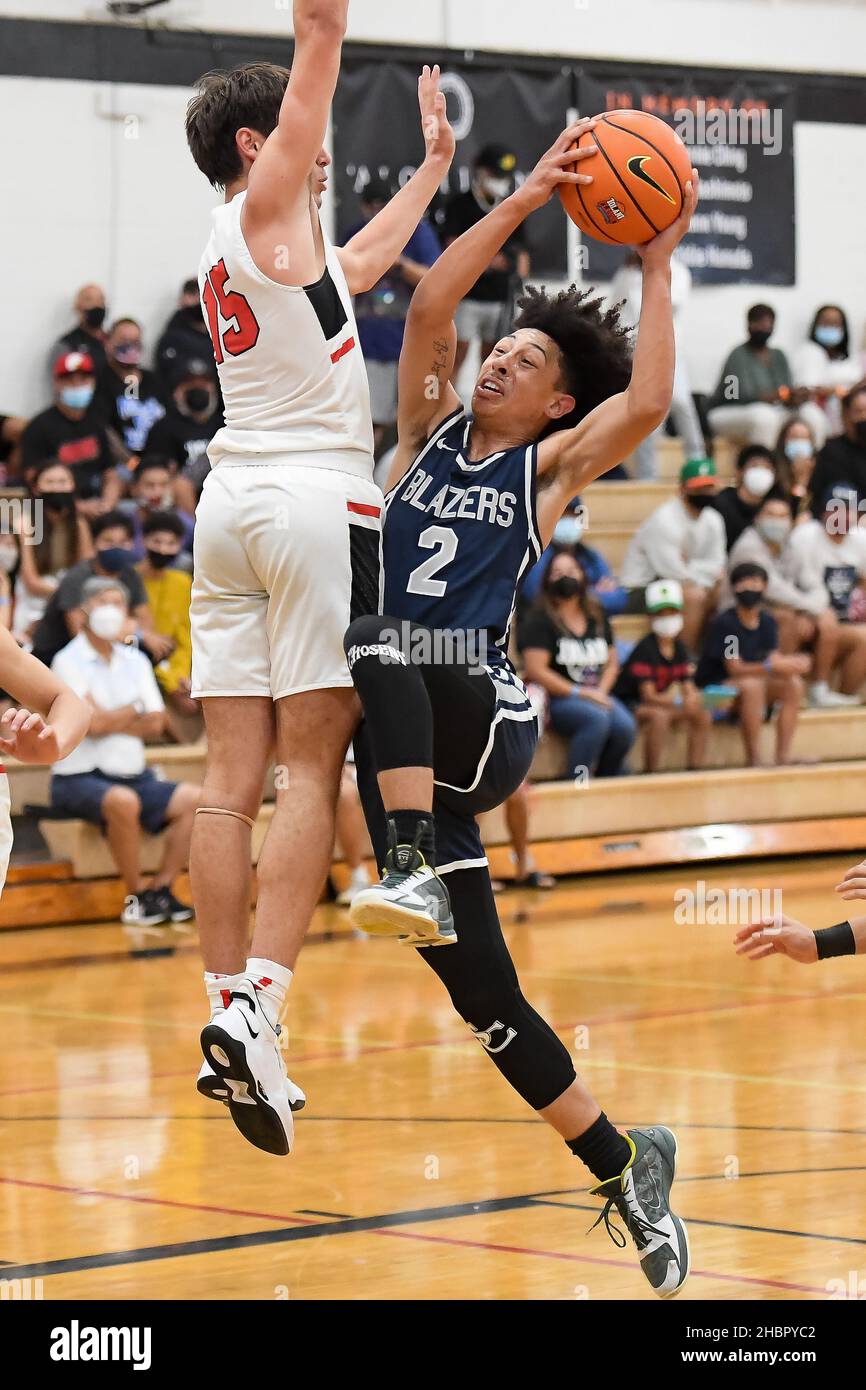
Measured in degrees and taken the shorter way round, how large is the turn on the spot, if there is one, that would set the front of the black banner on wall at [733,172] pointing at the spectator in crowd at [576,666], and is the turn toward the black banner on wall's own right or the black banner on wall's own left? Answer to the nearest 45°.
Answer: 0° — it already faces them

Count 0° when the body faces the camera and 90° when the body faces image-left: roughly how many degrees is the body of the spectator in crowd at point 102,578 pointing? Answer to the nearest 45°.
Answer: approximately 315°

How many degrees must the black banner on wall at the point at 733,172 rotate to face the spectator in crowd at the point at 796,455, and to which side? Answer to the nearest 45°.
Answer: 0° — it already faces them

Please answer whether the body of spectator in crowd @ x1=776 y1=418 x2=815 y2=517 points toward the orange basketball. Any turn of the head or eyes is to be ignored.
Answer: yes

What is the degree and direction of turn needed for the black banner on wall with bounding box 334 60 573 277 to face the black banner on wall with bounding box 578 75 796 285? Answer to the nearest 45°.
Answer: approximately 135° to its left

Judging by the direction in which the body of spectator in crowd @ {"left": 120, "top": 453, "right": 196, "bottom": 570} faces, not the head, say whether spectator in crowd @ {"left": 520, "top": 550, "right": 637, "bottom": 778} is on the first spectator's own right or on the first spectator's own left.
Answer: on the first spectator's own left

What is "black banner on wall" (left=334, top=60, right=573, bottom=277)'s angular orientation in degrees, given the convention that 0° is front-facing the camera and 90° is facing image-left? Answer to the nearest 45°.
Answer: approximately 0°
